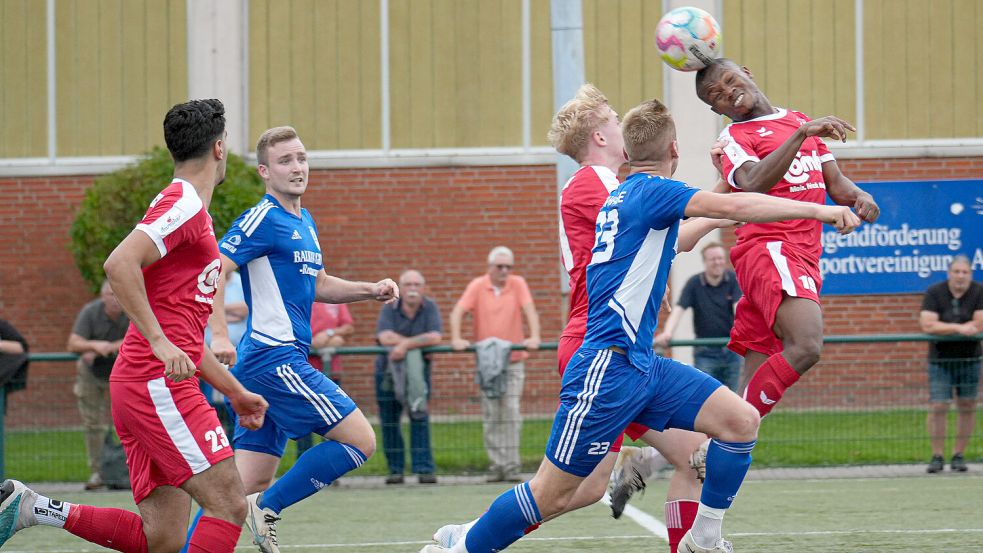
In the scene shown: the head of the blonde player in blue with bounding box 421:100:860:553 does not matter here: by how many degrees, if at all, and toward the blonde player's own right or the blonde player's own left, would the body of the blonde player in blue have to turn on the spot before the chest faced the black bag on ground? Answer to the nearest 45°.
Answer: approximately 90° to the blonde player's own left

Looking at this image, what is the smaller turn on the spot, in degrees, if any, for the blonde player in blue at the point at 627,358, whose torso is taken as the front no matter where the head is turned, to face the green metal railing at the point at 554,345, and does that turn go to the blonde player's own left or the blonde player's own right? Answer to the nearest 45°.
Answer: approximately 45° to the blonde player's own left

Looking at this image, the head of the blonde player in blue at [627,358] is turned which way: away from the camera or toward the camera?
away from the camera

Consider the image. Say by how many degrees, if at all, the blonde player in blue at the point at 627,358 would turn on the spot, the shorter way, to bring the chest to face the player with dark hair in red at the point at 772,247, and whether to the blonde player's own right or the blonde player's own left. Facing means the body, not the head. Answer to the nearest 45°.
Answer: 0° — they already face them

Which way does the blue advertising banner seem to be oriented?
toward the camera

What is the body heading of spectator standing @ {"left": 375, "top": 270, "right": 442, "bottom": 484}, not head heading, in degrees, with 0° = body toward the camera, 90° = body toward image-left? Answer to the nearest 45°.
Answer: approximately 0°

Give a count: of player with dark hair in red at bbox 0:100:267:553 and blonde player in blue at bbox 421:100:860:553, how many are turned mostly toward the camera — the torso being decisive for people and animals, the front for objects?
0

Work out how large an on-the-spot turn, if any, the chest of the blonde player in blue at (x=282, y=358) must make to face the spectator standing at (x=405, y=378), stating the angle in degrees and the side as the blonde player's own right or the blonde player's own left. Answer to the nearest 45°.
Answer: approximately 135° to the blonde player's own left

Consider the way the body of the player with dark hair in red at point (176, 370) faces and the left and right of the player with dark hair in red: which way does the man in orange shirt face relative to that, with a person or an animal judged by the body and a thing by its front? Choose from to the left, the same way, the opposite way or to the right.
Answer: to the right

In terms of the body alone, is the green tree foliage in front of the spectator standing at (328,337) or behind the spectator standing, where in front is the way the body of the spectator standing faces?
behind

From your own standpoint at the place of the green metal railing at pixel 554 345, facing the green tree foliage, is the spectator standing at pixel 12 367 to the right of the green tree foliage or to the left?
left

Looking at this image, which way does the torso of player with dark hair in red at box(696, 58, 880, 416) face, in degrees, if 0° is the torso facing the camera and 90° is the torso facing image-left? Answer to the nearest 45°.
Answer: approximately 315°

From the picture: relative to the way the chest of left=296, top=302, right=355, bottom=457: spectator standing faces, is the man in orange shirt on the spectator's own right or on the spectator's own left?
on the spectator's own left

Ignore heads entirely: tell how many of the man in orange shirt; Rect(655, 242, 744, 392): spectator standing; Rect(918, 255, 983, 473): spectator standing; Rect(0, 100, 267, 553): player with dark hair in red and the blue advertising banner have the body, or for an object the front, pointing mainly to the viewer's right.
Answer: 1

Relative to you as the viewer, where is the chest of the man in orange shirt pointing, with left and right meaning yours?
facing the viewer

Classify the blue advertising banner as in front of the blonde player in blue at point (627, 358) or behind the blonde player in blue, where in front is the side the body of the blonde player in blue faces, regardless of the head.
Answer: in front
